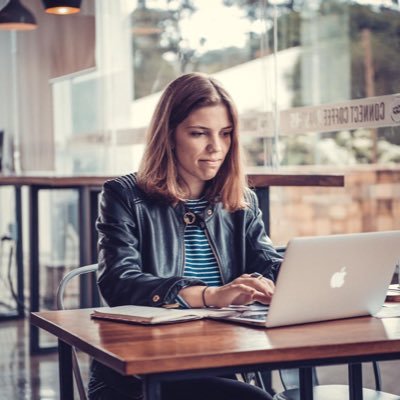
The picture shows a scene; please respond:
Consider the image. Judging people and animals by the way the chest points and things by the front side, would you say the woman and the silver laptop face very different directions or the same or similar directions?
very different directions

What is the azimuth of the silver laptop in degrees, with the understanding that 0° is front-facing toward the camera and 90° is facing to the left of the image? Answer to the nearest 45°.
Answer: approximately 135°

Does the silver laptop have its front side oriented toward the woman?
yes

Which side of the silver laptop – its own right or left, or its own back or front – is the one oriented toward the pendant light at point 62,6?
front

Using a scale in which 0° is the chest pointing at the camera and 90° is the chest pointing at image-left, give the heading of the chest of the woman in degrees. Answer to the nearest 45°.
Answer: approximately 315°

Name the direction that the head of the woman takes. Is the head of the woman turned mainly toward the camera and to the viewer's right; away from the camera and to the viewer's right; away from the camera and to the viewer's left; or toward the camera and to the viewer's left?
toward the camera and to the viewer's right

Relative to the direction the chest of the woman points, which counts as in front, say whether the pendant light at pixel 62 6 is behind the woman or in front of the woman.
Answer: behind
